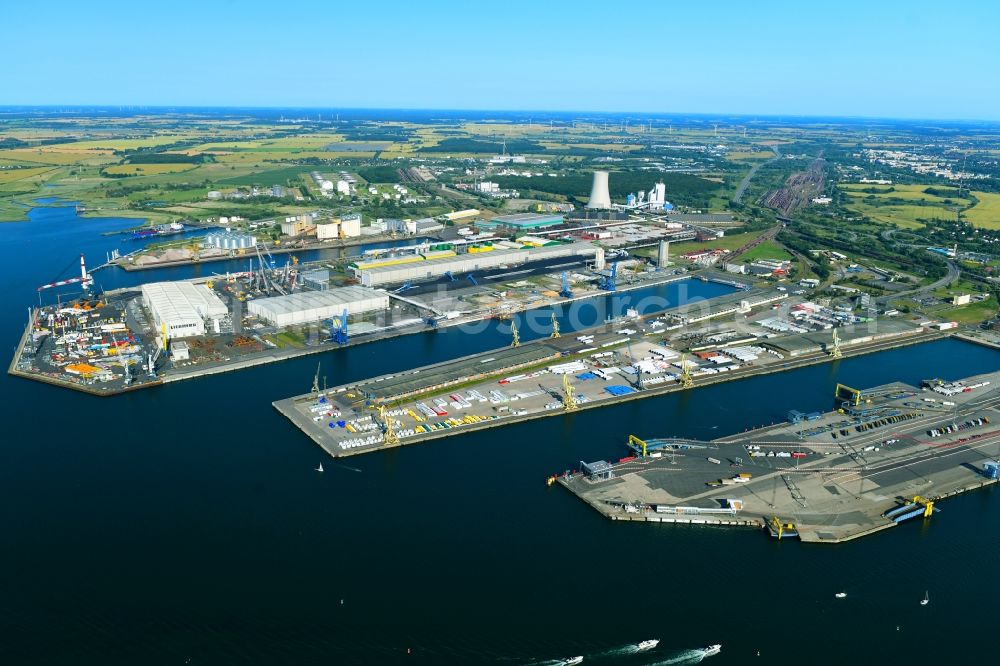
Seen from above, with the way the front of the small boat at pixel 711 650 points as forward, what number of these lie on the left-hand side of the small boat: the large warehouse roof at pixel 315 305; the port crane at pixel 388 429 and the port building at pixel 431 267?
3

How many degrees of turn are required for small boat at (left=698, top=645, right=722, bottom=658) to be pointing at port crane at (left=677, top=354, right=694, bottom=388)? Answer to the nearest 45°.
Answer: approximately 45° to its left

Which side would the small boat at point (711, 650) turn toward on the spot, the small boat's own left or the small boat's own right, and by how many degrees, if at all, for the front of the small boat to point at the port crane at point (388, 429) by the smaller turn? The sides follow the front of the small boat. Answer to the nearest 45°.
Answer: approximately 90° to the small boat's own left

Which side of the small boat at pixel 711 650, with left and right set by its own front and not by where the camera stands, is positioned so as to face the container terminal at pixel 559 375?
left

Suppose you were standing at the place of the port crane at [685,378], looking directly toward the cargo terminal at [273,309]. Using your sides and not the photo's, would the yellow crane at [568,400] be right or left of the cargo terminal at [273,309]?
left

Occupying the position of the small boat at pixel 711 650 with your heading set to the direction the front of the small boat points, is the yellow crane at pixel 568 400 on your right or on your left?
on your left

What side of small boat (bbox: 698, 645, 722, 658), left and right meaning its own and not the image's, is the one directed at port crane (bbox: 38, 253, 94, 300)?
left

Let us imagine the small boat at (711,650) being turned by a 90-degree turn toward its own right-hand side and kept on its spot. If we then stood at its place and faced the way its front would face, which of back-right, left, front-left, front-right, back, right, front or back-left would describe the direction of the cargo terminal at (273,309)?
back

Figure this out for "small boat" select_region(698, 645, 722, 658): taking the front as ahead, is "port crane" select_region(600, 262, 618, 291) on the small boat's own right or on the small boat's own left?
on the small boat's own left

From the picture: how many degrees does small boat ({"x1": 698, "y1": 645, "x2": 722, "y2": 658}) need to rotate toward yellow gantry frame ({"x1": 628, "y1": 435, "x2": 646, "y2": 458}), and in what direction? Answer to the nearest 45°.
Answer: approximately 45° to its left

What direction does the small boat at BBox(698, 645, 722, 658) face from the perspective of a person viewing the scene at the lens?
facing away from the viewer and to the right of the viewer

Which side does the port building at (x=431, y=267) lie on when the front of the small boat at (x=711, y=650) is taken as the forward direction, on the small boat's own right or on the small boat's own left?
on the small boat's own left
